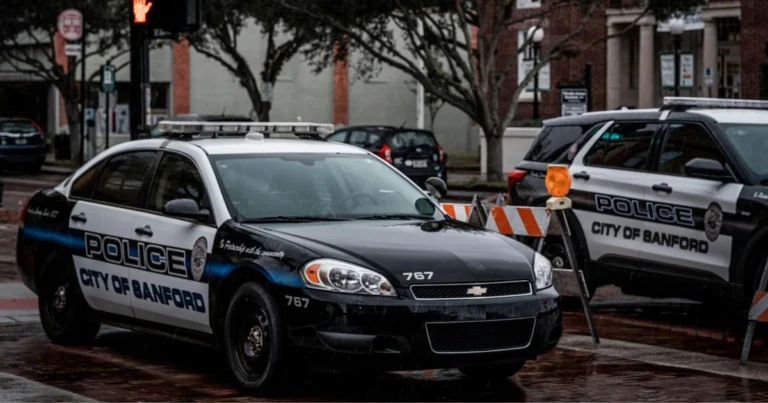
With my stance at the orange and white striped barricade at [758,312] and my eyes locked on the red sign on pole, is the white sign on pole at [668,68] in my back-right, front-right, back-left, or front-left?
front-right

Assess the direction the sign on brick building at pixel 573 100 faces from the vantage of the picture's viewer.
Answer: facing the viewer

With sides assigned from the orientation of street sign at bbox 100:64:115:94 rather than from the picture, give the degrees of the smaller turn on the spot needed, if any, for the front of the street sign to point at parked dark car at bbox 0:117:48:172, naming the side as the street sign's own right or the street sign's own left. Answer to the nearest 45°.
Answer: approximately 135° to the street sign's own right

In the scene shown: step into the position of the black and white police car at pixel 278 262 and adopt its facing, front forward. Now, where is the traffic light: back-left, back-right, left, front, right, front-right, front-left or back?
back-left

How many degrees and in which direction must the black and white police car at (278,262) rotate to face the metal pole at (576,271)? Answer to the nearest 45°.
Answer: approximately 90° to its left

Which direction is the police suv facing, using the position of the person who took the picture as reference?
facing the viewer and to the right of the viewer

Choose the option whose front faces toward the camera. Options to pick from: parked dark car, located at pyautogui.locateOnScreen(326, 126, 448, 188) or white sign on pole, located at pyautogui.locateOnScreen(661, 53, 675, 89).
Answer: the white sign on pole

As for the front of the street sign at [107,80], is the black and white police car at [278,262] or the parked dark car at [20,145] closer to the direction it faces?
the black and white police car

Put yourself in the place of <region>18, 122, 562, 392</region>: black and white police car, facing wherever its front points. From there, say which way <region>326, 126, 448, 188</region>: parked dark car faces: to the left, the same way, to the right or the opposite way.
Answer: the opposite way

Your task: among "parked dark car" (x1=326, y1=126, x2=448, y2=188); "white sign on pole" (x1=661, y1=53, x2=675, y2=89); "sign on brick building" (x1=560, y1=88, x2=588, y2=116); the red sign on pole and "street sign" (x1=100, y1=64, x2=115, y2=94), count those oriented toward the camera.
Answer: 4

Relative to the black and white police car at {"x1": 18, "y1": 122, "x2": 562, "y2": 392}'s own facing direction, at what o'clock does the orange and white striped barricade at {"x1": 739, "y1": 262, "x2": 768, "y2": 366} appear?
The orange and white striped barricade is roughly at 10 o'clock from the black and white police car.

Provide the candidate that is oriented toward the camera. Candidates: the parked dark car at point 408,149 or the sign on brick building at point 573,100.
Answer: the sign on brick building

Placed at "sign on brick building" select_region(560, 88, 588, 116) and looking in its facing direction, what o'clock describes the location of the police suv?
The police suv is roughly at 12 o'clock from the sign on brick building.

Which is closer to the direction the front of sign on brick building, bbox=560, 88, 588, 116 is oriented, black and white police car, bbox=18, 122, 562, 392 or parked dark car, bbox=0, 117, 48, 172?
the black and white police car

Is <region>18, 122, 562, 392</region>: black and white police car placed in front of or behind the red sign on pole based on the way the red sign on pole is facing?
in front

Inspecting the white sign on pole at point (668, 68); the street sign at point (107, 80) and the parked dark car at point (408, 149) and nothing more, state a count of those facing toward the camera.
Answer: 2

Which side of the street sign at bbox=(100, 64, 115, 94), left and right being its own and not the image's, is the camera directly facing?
front

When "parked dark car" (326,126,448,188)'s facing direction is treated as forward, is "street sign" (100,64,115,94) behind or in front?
in front

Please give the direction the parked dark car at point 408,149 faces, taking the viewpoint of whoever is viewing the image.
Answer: facing away from the viewer and to the left of the viewer
